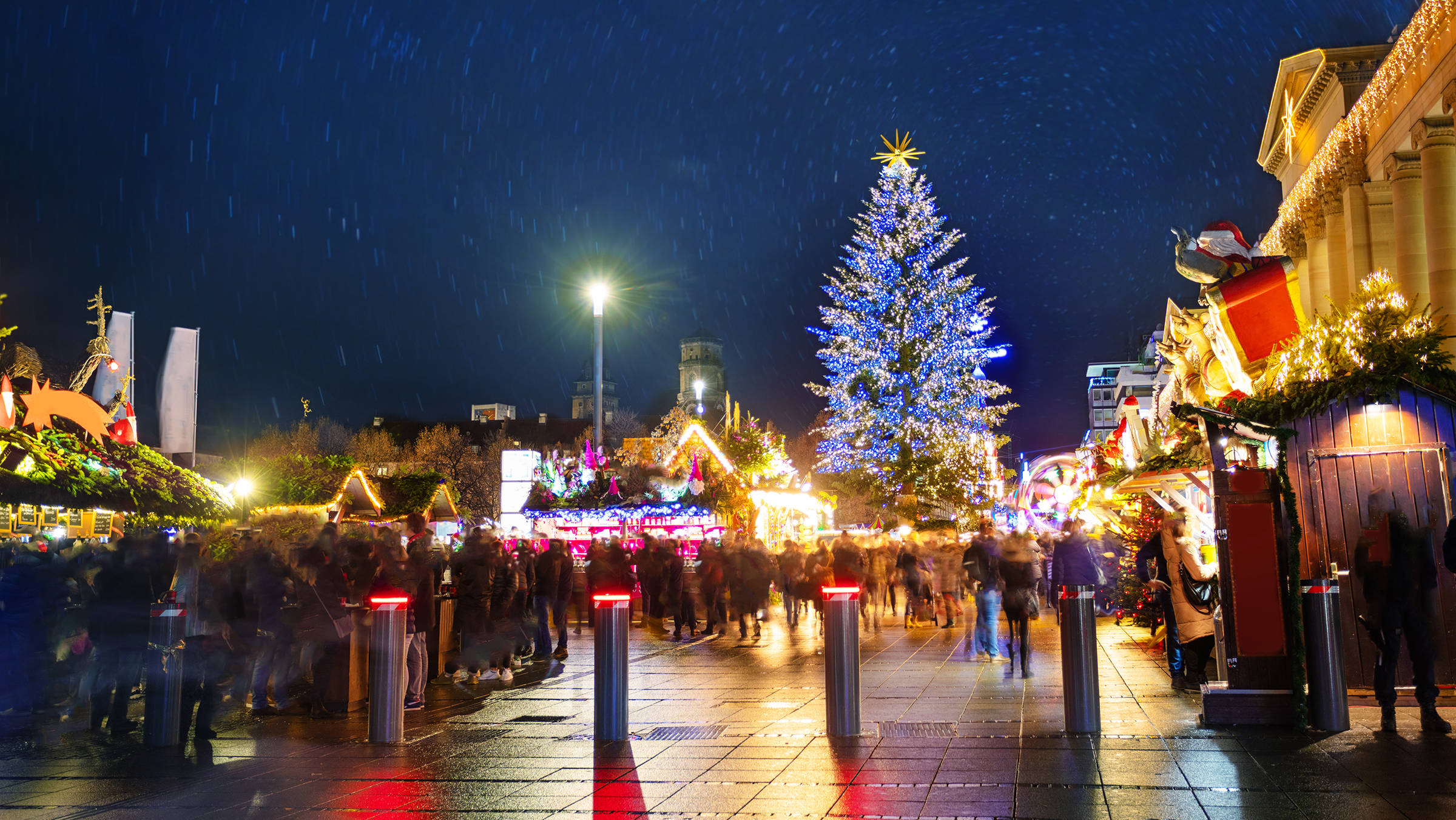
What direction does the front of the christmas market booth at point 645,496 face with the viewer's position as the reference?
facing the viewer

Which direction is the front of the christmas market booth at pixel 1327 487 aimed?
to the viewer's left

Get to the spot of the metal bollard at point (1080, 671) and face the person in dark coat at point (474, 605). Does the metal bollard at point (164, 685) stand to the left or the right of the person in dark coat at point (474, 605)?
left

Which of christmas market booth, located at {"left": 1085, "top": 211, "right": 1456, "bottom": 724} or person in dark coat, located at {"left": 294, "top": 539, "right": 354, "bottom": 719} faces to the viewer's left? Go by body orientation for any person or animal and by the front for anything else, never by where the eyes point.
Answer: the christmas market booth

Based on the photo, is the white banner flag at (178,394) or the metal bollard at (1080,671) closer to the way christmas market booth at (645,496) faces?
the metal bollard

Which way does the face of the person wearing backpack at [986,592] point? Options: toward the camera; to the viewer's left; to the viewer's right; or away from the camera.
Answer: away from the camera

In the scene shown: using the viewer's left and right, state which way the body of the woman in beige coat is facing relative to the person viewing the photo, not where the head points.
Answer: facing to the right of the viewer

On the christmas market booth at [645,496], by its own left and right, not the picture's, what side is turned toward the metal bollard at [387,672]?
front

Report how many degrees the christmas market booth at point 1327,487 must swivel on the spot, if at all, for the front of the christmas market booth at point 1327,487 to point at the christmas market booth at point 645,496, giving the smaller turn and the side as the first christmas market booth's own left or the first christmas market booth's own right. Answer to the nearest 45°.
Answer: approximately 45° to the first christmas market booth's own right

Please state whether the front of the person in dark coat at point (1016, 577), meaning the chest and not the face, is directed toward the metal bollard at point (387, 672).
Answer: no
